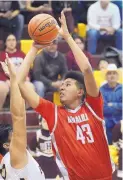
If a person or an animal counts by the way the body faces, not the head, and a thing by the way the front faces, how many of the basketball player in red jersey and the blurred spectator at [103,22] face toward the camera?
2

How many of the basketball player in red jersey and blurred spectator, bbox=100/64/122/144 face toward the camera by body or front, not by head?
2

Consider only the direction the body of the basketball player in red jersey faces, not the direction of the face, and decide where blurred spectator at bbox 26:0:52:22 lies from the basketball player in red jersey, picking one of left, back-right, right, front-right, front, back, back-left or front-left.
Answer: back

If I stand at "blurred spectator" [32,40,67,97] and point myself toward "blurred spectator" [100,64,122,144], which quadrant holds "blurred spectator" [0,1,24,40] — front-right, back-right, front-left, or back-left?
back-left

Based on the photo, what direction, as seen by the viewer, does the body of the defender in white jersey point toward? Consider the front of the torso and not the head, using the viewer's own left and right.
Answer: facing away from the viewer and to the right of the viewer

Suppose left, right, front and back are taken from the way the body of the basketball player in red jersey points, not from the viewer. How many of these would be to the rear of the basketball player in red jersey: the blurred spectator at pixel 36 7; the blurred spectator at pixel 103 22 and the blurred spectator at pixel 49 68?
3

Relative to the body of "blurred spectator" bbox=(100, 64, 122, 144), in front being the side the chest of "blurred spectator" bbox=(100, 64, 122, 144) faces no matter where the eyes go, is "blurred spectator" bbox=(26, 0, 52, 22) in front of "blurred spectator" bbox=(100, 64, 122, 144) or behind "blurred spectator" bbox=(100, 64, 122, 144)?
behind

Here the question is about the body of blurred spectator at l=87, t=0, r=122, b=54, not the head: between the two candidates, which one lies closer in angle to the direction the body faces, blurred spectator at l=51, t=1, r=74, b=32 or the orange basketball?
the orange basketball

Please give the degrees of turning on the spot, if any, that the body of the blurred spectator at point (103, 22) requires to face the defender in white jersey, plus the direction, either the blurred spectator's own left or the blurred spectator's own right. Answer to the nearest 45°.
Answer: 0° — they already face them

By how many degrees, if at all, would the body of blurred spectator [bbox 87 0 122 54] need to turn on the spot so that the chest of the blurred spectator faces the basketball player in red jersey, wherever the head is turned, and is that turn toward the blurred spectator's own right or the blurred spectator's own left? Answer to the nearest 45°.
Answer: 0° — they already face them

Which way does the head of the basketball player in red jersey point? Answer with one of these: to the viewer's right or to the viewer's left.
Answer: to the viewer's left
